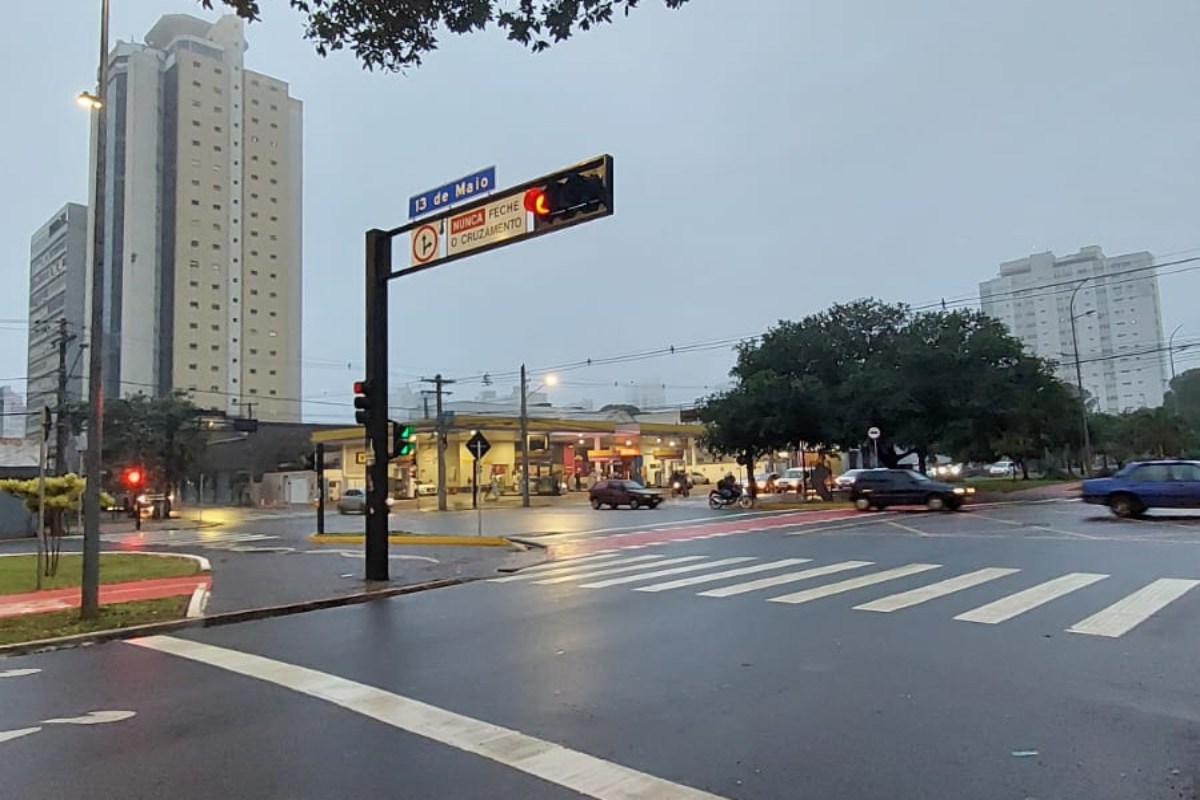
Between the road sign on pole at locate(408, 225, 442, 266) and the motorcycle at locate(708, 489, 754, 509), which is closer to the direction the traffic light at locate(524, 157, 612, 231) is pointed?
the road sign on pole

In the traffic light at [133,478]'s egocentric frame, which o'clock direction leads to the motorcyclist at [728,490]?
The motorcyclist is roughly at 10 o'clock from the traffic light.

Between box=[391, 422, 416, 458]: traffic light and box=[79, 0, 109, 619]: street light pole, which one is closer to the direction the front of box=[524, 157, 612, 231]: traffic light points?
the street light pole

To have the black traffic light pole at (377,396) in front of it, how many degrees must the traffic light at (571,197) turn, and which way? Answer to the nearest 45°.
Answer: approximately 90° to its right

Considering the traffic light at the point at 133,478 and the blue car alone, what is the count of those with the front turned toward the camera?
1

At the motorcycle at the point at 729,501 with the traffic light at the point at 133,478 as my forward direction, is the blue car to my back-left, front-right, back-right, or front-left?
back-left

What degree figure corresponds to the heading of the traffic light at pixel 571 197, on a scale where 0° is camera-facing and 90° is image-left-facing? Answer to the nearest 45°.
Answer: approximately 45°

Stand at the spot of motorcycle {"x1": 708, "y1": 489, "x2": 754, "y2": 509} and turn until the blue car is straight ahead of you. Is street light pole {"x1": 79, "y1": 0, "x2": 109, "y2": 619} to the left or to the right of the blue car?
right

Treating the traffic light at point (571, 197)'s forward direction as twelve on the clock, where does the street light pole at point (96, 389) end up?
The street light pole is roughly at 1 o'clock from the traffic light.
